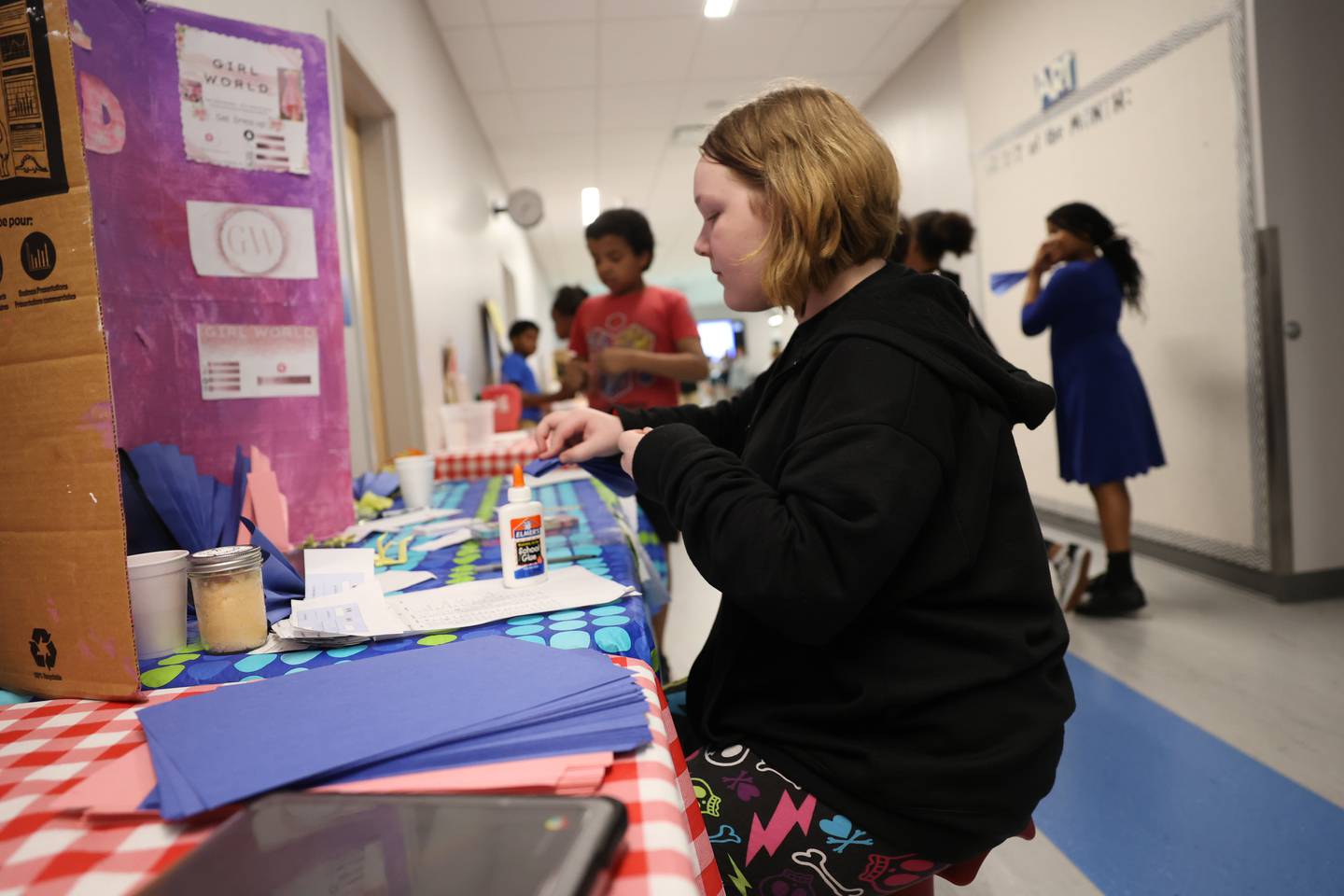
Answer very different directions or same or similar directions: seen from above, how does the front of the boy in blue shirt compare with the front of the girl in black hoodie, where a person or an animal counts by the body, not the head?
very different directions

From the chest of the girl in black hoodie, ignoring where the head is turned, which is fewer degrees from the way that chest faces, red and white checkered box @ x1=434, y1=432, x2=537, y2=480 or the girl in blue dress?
the red and white checkered box

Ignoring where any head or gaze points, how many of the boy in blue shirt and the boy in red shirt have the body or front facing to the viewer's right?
1

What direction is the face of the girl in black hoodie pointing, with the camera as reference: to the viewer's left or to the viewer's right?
to the viewer's left

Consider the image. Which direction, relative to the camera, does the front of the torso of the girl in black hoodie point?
to the viewer's left

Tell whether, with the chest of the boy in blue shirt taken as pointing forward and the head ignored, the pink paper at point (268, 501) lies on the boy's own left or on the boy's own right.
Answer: on the boy's own right

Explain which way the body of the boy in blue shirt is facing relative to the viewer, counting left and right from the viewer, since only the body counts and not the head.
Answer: facing to the right of the viewer
